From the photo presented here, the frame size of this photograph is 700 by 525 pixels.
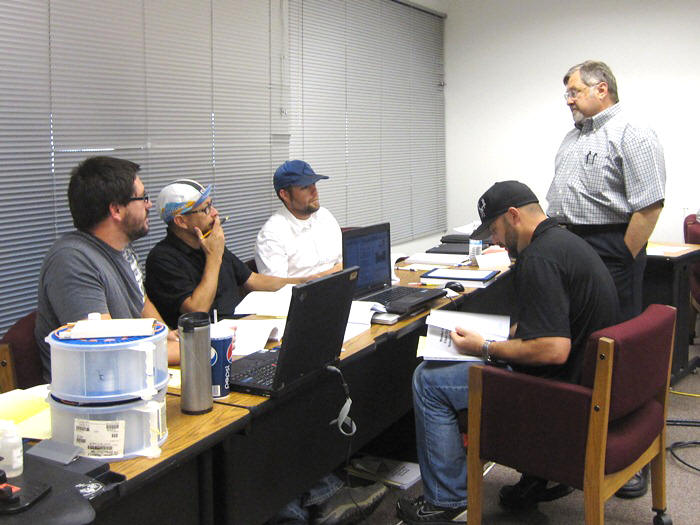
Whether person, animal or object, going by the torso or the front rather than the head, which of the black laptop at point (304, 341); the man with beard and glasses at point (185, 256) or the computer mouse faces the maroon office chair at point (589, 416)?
the man with beard and glasses

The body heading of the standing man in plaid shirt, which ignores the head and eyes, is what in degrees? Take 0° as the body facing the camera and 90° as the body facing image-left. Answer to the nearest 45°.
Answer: approximately 45°

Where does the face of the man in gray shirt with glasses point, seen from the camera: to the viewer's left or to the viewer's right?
to the viewer's right

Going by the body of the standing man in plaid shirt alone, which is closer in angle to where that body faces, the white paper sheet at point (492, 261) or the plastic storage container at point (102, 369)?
the plastic storage container

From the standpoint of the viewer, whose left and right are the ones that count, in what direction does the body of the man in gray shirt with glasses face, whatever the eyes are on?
facing to the right of the viewer

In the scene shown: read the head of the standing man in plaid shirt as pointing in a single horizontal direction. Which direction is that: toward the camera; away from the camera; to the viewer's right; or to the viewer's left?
to the viewer's left

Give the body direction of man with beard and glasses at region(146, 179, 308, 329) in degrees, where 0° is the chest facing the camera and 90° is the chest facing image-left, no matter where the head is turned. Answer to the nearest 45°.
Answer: approximately 315°
